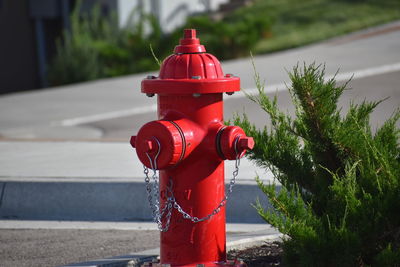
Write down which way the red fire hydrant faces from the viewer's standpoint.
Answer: facing the viewer and to the left of the viewer

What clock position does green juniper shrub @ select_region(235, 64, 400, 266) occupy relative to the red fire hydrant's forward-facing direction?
The green juniper shrub is roughly at 8 o'clock from the red fire hydrant.

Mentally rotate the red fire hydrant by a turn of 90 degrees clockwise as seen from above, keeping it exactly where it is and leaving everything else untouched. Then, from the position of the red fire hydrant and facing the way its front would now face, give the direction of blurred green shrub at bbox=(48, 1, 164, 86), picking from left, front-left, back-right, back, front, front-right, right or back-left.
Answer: front-right

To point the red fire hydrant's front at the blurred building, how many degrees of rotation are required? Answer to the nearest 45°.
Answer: approximately 135° to its right

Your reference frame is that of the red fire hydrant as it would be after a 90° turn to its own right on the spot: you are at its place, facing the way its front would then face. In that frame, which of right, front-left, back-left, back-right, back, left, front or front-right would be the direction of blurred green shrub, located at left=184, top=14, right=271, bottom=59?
front-right
